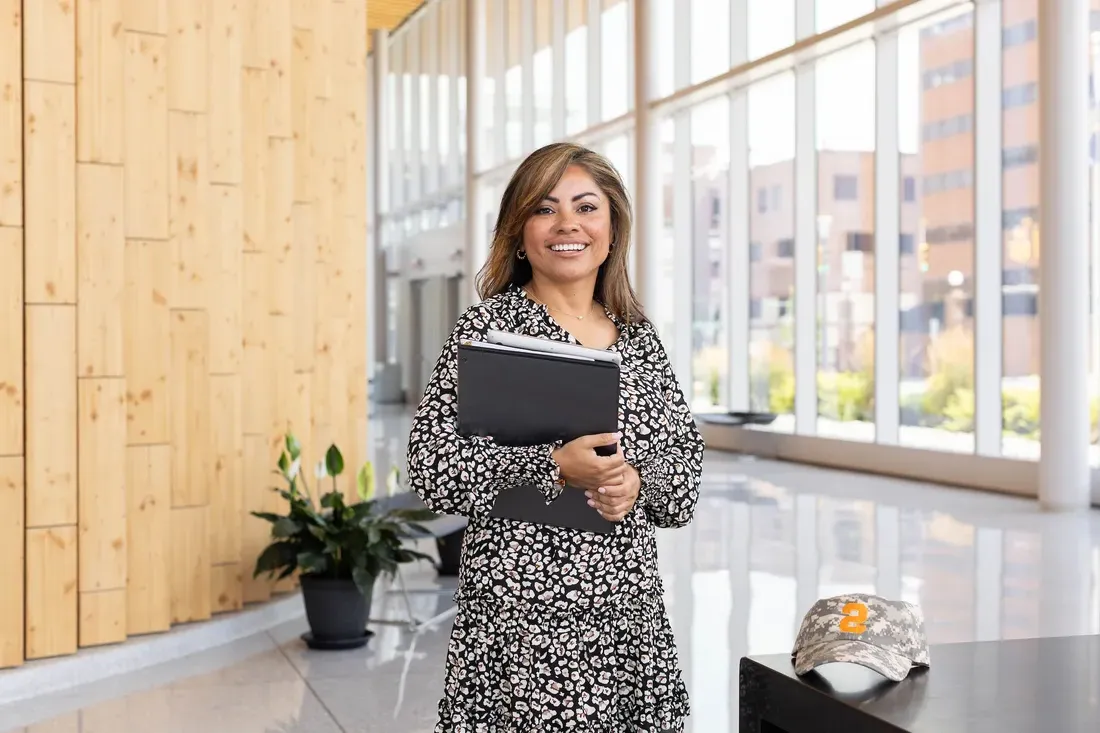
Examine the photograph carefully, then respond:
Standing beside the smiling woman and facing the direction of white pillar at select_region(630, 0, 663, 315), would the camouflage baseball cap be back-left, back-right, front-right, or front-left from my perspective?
back-right

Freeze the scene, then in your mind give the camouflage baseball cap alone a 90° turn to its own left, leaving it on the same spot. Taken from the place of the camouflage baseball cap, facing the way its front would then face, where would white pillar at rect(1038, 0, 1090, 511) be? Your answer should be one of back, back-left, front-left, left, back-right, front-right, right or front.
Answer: left

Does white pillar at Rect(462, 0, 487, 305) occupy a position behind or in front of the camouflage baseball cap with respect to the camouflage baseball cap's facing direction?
behind

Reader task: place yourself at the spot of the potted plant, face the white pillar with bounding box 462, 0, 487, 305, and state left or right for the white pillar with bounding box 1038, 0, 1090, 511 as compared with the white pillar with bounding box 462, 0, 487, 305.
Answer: right

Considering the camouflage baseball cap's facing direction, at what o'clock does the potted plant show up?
The potted plant is roughly at 5 o'clock from the camouflage baseball cap.

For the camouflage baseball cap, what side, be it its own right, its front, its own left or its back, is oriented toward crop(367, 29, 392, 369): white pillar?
back

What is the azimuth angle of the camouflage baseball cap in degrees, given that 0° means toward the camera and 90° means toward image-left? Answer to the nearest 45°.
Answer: approximately 0°
